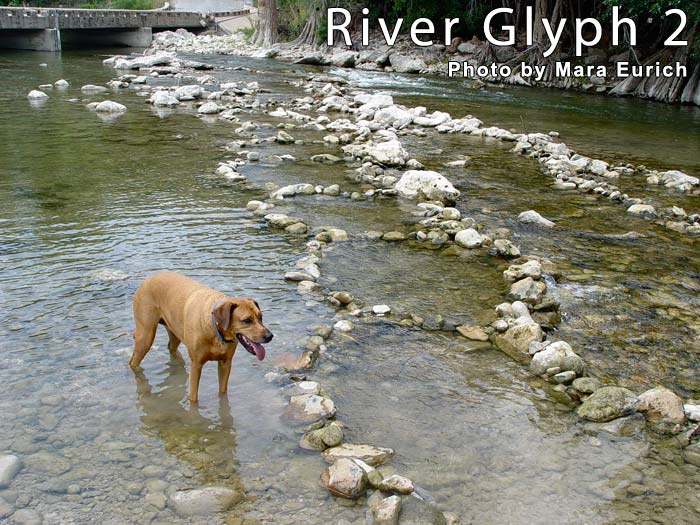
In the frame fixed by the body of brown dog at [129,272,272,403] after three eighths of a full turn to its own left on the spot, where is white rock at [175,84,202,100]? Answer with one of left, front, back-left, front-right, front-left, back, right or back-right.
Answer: front

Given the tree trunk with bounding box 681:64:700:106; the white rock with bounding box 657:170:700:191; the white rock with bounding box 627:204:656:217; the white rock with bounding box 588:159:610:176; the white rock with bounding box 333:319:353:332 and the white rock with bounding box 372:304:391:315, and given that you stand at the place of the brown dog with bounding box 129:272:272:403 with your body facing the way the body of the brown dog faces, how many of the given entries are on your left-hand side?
6

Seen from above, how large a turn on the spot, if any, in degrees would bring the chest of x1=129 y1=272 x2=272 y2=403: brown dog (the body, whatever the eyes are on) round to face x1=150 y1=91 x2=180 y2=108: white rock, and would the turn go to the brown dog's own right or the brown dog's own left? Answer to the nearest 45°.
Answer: approximately 135° to the brown dog's own left

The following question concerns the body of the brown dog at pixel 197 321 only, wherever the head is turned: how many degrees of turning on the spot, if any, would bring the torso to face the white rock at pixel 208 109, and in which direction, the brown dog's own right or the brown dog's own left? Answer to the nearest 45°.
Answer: approximately 135° to the brown dog's own left

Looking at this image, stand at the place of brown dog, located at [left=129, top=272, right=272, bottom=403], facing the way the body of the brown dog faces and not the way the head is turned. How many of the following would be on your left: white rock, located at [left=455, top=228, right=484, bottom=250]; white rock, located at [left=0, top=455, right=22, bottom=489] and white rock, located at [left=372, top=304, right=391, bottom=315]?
2

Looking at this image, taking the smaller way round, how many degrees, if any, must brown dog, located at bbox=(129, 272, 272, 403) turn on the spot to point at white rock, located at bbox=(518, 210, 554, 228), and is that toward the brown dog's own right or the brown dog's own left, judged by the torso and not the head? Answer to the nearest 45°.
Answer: approximately 90° to the brown dog's own left

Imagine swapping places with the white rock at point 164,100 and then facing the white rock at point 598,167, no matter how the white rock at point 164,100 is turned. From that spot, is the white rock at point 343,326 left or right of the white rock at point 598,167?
right

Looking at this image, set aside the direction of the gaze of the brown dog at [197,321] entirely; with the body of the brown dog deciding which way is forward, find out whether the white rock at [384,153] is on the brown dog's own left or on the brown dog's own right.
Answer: on the brown dog's own left

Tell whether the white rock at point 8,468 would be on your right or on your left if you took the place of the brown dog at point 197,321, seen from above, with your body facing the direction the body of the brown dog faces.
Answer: on your right

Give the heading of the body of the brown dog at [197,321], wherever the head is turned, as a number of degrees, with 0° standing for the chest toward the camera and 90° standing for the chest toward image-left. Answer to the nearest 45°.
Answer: approximately 315°

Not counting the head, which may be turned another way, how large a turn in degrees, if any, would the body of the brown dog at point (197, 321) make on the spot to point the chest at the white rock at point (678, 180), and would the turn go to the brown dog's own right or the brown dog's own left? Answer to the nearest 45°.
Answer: approximately 90° to the brown dog's own left

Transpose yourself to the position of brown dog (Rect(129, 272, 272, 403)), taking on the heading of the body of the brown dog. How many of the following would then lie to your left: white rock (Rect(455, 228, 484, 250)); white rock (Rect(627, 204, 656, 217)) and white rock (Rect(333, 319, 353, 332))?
3

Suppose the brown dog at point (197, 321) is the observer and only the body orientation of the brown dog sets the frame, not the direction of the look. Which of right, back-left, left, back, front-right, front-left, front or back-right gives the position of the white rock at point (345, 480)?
front
